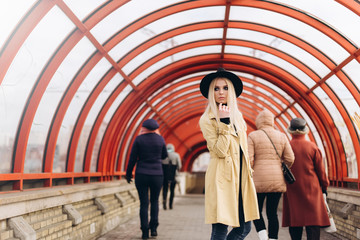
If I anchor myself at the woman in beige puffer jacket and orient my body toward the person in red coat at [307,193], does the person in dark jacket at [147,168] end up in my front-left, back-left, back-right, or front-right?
back-left

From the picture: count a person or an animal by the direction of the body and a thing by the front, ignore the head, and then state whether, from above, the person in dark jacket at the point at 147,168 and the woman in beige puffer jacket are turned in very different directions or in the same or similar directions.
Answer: same or similar directions

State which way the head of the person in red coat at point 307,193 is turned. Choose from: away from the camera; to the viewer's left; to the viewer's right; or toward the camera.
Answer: away from the camera

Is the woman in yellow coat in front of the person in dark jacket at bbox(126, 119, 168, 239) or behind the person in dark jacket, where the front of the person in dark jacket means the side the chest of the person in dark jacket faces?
behind

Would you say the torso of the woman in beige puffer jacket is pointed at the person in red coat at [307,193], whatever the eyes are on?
no

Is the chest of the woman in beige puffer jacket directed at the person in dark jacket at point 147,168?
no

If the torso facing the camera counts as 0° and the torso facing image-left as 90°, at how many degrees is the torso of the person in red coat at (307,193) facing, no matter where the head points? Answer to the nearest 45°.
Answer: approximately 180°

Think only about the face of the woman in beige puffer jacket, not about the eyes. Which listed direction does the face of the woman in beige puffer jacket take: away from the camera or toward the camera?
away from the camera

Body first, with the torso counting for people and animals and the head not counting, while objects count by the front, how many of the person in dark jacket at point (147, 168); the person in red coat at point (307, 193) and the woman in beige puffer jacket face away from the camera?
3

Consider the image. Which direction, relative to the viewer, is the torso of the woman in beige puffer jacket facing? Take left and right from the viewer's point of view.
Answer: facing away from the viewer

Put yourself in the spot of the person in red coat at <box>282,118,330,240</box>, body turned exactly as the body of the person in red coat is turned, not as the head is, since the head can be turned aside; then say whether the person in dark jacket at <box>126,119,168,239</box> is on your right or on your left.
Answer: on your left

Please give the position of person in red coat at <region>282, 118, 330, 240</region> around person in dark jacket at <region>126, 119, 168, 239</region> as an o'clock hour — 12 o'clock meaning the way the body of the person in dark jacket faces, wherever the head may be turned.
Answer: The person in red coat is roughly at 4 o'clock from the person in dark jacket.

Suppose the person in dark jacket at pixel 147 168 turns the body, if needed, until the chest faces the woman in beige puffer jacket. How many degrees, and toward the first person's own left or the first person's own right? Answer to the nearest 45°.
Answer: approximately 135° to the first person's own right

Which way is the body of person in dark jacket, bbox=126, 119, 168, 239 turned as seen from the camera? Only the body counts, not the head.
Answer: away from the camera

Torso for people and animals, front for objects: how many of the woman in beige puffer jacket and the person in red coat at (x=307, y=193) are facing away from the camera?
2
